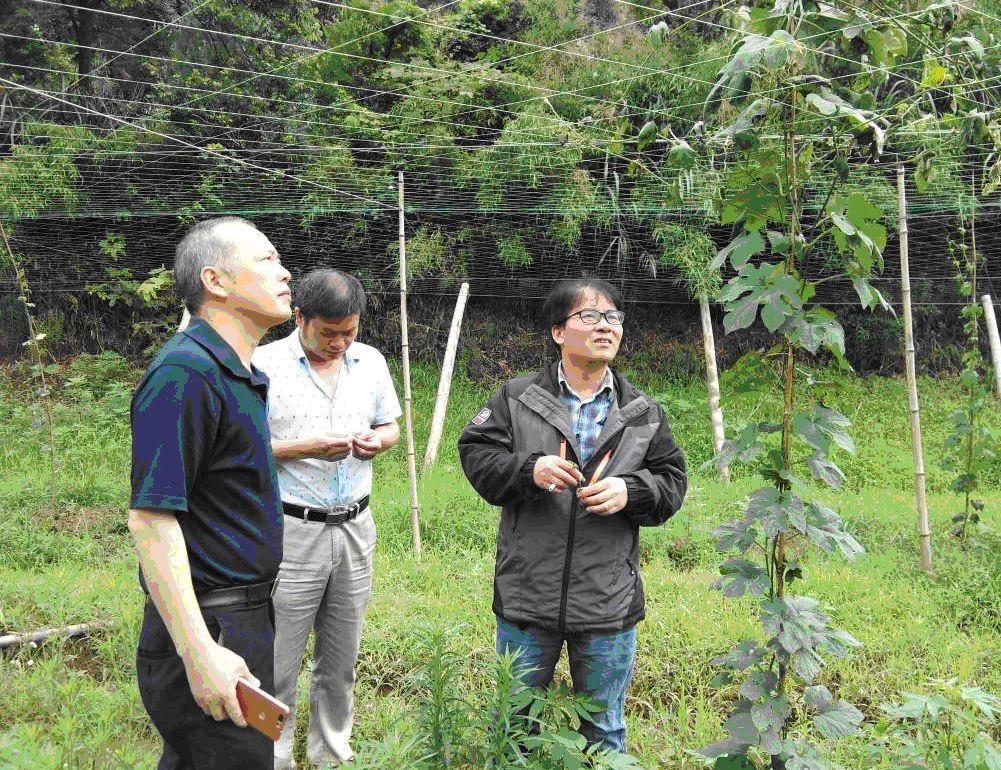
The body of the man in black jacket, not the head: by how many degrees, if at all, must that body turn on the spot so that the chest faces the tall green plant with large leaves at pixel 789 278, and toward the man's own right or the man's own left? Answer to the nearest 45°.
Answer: approximately 45° to the man's own left

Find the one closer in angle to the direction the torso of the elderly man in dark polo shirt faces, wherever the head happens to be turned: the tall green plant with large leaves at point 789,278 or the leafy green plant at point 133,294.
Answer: the tall green plant with large leaves

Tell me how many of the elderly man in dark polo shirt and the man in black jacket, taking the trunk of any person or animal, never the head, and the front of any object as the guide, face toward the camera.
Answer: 1

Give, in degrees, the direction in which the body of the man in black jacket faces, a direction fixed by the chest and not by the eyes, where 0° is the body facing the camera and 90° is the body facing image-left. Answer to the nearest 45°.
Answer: approximately 0°

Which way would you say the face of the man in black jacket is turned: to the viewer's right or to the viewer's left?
to the viewer's right

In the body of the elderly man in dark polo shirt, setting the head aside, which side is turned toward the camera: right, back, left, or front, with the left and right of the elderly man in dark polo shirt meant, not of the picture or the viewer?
right
